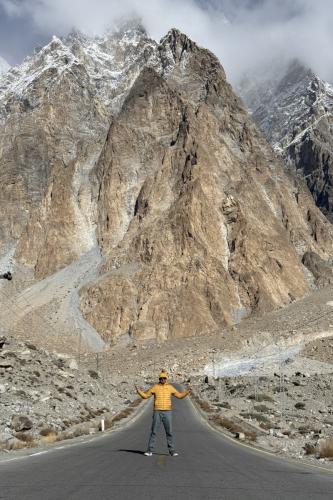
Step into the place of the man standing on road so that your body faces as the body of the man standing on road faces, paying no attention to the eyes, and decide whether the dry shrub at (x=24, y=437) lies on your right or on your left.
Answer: on your right

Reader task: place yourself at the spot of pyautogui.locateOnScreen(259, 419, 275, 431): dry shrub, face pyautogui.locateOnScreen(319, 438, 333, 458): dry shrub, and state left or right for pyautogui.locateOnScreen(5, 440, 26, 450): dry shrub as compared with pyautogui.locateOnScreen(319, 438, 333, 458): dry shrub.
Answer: right

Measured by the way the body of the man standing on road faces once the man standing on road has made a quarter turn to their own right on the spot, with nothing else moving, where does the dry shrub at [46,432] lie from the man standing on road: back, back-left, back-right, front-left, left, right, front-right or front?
front-right

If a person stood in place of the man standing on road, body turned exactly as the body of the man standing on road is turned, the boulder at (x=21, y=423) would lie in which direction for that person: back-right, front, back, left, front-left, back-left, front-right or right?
back-right

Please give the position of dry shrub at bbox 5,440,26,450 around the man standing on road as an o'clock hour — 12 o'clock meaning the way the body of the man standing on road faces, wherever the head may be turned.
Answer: The dry shrub is roughly at 4 o'clock from the man standing on road.

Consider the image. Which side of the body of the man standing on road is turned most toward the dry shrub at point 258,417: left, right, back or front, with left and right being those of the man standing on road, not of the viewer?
back

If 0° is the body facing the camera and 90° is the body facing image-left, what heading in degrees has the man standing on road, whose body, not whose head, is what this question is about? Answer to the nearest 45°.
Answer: approximately 0°

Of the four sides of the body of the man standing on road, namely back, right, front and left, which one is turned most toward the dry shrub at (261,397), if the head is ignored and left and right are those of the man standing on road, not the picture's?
back

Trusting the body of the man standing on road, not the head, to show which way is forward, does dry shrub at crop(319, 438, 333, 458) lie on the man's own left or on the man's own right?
on the man's own left

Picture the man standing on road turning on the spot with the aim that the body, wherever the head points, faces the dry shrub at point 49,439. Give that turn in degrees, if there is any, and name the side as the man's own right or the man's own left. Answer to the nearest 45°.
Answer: approximately 135° to the man's own right
